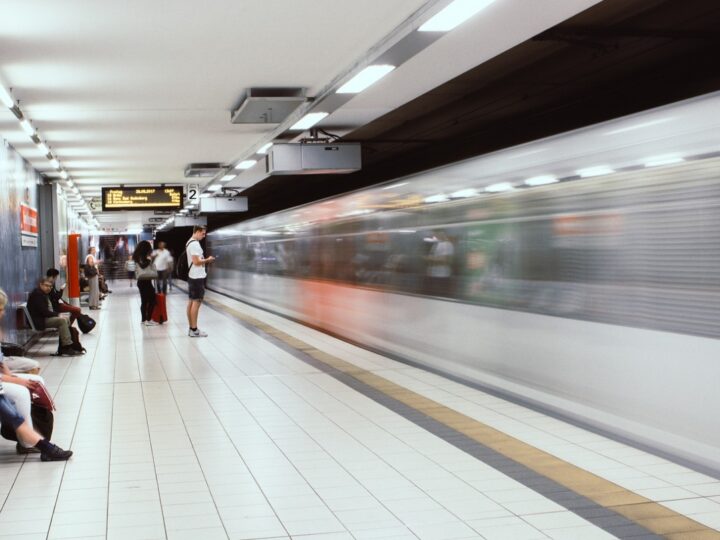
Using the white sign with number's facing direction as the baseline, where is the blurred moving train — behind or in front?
in front

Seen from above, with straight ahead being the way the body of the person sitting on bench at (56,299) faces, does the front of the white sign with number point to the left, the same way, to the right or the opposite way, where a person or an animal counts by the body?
to the right

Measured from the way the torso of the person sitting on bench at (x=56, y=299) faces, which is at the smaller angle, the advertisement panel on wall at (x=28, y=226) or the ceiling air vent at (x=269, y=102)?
the ceiling air vent

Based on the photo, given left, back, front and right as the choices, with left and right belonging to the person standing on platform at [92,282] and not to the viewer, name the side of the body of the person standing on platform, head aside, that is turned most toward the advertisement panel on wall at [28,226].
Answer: front

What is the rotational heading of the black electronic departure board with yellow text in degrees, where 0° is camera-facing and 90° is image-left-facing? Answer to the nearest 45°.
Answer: approximately 0°

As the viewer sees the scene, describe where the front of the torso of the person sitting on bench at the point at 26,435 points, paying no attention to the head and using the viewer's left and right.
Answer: facing to the right of the viewer

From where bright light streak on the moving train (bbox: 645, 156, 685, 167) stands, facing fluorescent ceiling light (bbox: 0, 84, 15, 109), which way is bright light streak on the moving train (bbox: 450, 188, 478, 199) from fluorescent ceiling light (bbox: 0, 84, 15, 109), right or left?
right
